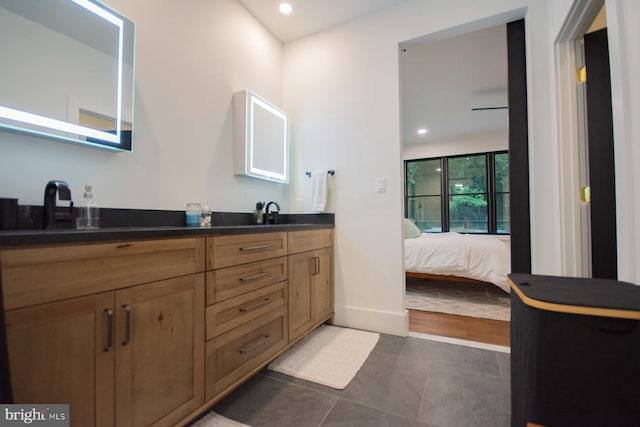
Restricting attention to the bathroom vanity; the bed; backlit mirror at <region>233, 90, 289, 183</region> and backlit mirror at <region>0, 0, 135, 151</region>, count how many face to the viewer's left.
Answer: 0

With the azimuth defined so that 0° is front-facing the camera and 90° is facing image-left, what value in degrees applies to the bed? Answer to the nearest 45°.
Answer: approximately 270°

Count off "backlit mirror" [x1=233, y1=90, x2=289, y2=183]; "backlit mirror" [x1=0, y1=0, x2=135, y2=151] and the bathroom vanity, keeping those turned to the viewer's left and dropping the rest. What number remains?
0

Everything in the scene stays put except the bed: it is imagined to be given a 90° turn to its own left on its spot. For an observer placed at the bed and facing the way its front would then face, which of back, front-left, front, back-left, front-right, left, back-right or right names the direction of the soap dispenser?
back-left

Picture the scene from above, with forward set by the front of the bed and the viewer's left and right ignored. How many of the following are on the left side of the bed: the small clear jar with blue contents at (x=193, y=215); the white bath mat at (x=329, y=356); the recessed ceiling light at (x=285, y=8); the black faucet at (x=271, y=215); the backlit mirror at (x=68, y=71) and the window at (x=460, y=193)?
1

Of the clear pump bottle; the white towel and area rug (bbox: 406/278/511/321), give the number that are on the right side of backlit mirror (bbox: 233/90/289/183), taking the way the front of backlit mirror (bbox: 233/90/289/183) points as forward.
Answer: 1

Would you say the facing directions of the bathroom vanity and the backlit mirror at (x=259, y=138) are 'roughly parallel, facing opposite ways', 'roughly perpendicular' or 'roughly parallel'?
roughly parallel

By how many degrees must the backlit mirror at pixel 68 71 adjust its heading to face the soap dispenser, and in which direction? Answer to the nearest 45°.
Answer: approximately 45° to its left

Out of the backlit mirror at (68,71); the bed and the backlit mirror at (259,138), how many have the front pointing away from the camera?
0

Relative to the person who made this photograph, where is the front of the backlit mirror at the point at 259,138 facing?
facing the viewer and to the right of the viewer

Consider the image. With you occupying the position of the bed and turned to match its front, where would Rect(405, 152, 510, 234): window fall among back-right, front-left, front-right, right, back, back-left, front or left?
left
